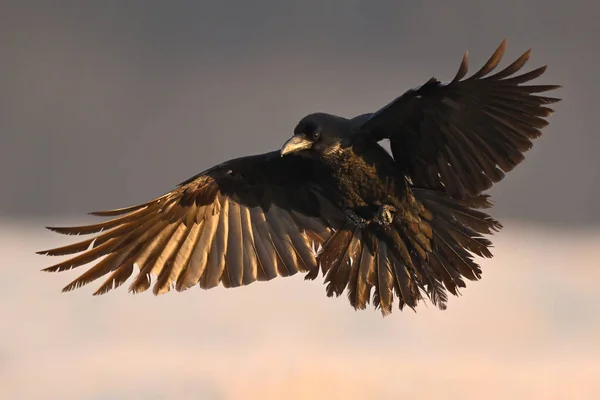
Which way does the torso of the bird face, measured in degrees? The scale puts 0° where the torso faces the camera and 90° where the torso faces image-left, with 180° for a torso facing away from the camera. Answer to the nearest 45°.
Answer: approximately 45°
